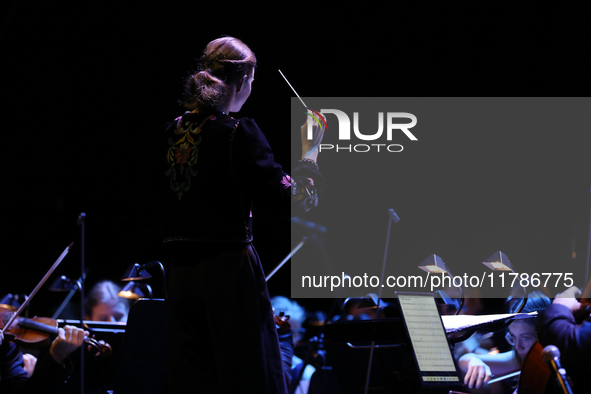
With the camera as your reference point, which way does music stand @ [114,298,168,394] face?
facing away from the viewer and to the left of the viewer

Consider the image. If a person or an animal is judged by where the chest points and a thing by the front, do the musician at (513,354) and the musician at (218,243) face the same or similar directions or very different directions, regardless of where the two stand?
very different directions

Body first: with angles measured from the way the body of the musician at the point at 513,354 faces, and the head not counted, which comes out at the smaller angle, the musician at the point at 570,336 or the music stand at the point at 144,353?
the music stand

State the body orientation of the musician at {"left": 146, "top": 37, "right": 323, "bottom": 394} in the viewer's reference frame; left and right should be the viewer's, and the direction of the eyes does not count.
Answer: facing away from the viewer and to the right of the viewer

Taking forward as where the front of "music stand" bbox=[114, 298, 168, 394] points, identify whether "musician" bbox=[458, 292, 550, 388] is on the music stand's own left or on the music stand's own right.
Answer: on the music stand's own right

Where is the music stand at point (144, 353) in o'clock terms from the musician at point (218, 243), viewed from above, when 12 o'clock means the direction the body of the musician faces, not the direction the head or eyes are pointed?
The music stand is roughly at 10 o'clock from the musician.
